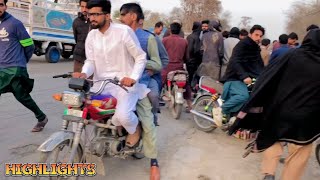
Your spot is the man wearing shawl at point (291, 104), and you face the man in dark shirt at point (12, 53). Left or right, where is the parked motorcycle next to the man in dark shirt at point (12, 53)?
right

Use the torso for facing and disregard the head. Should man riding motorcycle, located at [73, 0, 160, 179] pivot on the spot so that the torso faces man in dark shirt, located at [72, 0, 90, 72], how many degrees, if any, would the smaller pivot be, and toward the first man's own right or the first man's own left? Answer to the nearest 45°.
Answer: approximately 135° to the first man's own right

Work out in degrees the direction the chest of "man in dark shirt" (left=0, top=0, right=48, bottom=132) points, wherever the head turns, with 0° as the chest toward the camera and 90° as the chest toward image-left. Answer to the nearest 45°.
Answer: approximately 45°

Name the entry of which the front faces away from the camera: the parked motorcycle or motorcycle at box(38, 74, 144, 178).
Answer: the parked motorcycle

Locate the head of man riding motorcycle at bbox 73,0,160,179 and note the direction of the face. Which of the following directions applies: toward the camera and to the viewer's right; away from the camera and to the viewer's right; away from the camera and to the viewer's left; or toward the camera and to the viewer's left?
toward the camera and to the viewer's left

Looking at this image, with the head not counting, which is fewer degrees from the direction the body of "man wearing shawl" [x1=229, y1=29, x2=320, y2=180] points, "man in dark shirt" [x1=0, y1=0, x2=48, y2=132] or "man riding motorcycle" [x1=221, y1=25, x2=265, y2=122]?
the man riding motorcycle

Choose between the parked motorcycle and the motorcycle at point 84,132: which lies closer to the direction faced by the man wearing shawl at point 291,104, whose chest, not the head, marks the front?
the parked motorcycle

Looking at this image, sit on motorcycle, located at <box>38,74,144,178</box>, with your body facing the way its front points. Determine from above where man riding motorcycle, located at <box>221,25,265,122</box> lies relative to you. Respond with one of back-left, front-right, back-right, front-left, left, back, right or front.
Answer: back

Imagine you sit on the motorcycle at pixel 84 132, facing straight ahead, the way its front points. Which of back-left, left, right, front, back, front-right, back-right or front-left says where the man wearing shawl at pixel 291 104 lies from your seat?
back-left

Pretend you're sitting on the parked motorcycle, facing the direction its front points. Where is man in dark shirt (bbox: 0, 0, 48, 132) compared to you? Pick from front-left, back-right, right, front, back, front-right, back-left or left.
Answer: back-left

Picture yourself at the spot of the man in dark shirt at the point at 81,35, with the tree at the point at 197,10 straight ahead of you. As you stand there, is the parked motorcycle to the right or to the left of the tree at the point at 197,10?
right
